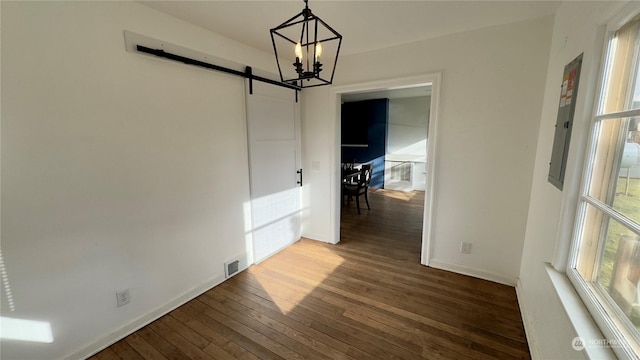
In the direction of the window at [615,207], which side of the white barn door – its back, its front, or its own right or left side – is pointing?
front

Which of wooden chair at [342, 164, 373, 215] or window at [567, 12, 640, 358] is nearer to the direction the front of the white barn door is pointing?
the window

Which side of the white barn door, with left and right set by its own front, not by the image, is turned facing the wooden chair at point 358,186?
left

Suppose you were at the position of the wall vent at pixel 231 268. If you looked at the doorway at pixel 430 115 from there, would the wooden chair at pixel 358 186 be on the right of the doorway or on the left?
left

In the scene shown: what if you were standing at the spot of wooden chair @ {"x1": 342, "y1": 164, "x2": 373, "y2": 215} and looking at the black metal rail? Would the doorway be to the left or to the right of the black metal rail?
left

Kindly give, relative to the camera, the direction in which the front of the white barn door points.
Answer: facing the viewer and to the right of the viewer
